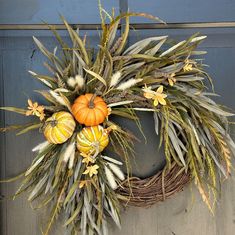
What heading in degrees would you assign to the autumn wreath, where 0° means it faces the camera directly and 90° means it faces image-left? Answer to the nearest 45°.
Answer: approximately 0°
